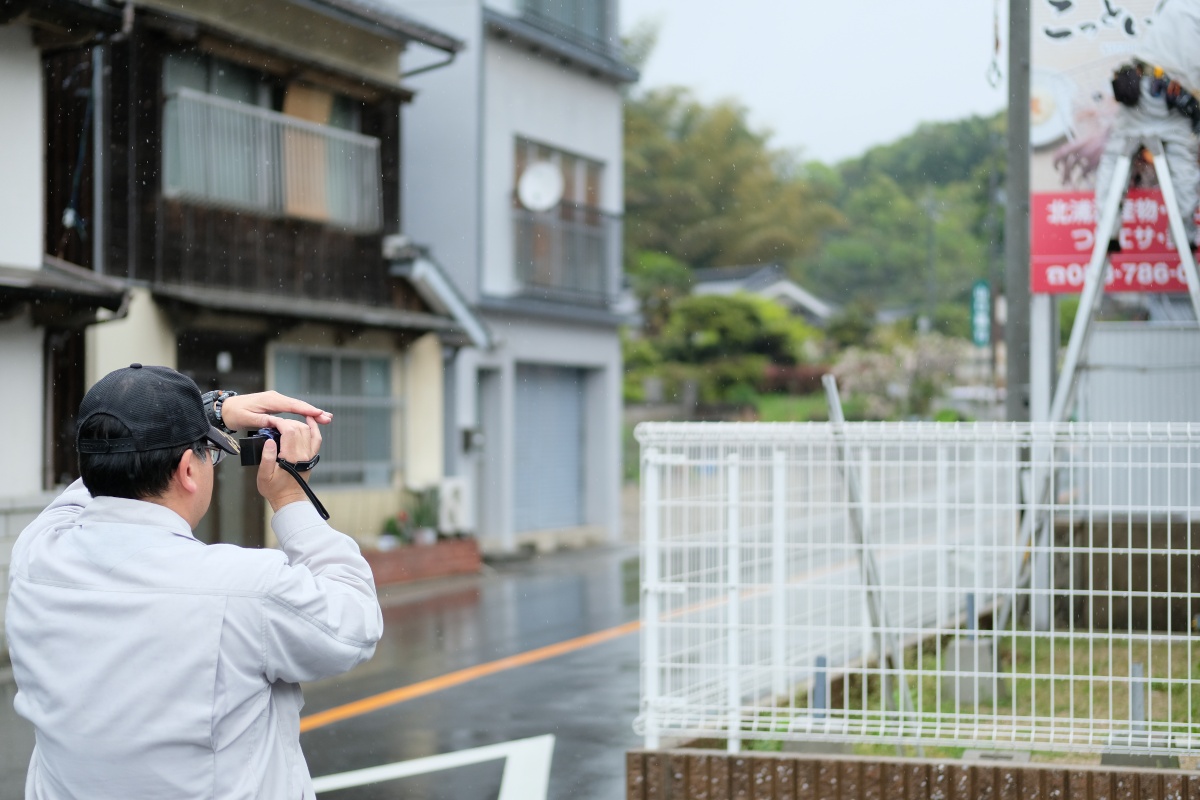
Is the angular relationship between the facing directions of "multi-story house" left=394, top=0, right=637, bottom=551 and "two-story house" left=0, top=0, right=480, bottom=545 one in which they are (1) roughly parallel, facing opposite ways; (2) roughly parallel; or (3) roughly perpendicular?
roughly parallel

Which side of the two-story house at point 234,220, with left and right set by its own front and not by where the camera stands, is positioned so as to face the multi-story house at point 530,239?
left

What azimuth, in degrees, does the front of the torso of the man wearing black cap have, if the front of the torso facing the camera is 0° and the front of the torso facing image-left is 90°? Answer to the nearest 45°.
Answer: approximately 225°

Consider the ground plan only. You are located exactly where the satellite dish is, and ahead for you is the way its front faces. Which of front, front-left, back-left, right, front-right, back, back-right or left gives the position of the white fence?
front

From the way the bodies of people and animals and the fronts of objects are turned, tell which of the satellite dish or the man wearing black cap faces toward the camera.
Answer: the satellite dish

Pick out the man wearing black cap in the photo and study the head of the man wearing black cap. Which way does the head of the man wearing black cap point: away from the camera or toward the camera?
away from the camera

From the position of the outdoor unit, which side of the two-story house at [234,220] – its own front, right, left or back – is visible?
left

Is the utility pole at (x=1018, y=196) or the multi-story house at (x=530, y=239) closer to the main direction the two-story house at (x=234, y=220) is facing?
the utility pole

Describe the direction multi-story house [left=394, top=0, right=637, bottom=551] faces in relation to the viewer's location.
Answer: facing the viewer and to the right of the viewer

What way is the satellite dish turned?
toward the camera

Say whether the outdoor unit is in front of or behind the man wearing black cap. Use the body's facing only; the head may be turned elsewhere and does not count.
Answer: in front

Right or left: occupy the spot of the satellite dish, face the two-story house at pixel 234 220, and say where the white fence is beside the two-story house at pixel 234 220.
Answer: left

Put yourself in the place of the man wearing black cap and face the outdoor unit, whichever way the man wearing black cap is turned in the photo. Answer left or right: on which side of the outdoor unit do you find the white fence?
right

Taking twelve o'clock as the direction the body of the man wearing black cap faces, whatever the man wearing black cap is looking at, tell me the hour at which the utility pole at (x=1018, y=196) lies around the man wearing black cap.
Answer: The utility pole is roughly at 12 o'clock from the man wearing black cap.

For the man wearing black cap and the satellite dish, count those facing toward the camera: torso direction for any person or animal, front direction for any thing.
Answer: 1
